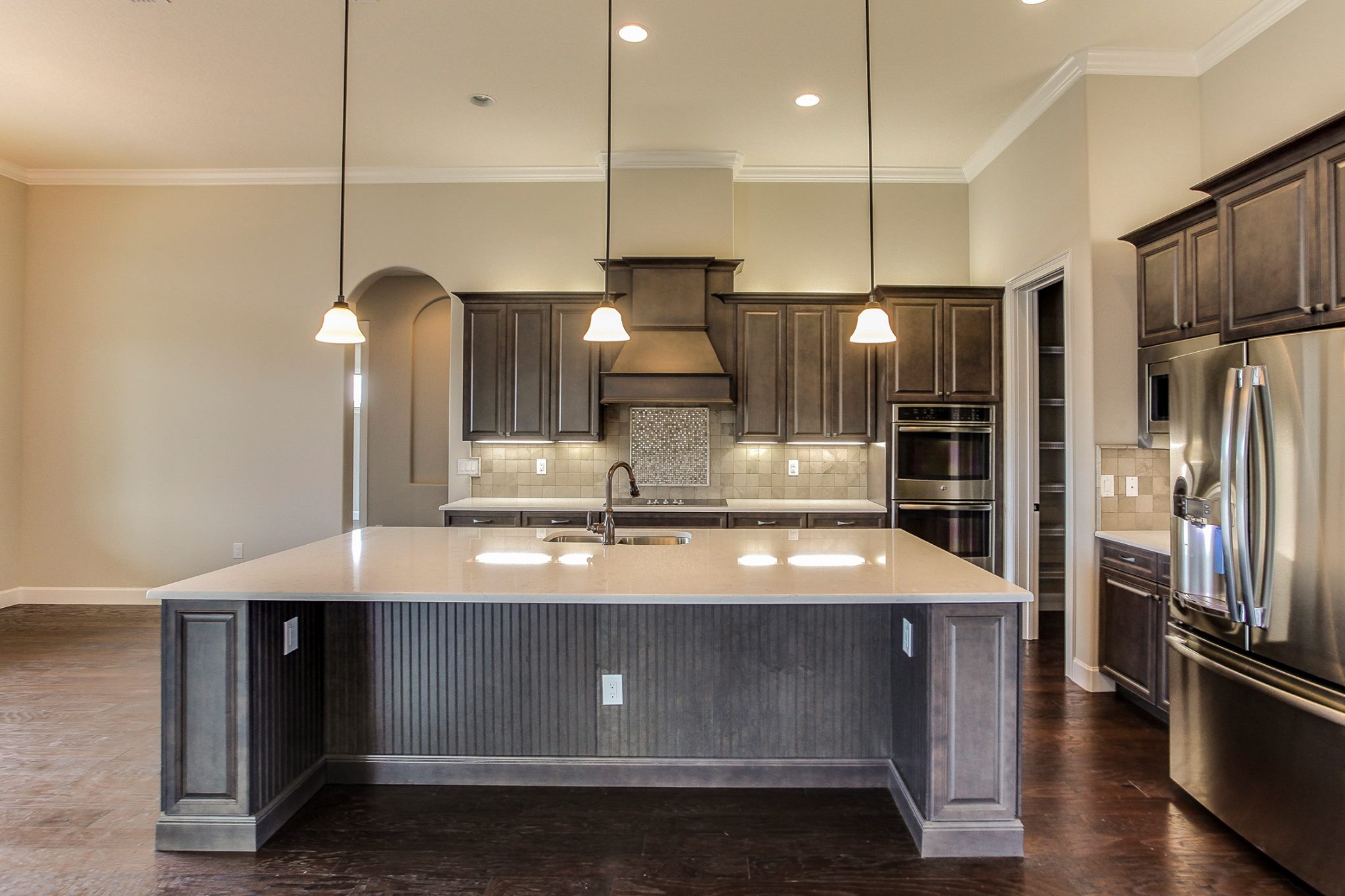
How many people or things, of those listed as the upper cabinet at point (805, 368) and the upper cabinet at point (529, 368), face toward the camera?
2

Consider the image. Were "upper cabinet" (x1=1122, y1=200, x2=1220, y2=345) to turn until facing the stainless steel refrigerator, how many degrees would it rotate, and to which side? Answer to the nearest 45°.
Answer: approximately 45° to its left

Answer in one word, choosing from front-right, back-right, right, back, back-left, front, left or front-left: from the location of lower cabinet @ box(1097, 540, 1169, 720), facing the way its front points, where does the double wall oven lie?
right

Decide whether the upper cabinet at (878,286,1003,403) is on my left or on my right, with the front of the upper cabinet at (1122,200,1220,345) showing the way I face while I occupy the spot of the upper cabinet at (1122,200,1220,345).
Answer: on my right

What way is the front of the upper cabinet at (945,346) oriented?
toward the camera

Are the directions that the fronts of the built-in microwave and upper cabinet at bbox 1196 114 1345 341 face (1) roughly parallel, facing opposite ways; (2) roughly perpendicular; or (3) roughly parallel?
roughly parallel

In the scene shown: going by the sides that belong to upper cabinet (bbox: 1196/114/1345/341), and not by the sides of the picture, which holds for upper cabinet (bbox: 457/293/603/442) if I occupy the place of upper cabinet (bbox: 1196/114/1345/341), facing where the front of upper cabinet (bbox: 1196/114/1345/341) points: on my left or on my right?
on my right

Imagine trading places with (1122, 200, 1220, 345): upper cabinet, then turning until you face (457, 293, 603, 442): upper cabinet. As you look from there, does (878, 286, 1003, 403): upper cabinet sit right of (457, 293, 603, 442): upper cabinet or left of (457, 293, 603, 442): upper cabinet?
right

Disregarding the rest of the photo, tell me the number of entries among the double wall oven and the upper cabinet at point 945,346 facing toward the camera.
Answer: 2

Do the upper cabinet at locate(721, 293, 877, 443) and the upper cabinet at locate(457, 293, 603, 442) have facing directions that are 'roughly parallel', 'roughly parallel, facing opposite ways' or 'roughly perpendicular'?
roughly parallel

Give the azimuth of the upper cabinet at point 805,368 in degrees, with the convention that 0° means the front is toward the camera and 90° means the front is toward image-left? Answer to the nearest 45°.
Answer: approximately 0°

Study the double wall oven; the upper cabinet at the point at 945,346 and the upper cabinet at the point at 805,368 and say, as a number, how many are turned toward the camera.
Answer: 3

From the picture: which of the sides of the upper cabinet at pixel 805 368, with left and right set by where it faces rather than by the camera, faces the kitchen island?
front

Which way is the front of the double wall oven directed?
toward the camera

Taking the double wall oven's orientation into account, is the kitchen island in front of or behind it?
in front

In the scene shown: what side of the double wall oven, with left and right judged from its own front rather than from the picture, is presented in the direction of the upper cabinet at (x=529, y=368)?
right

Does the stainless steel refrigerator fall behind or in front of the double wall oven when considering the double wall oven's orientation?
in front
